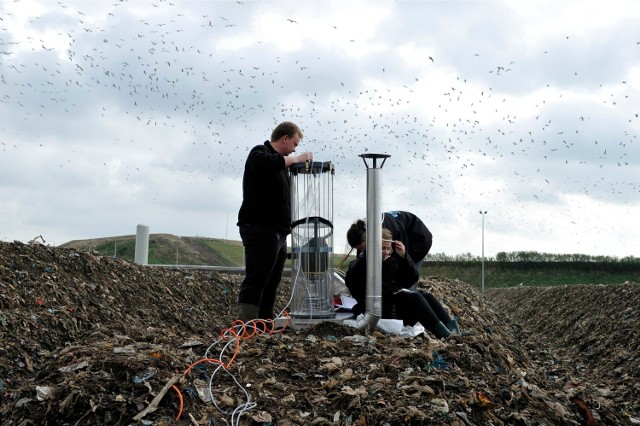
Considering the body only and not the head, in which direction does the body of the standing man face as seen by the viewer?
to the viewer's right

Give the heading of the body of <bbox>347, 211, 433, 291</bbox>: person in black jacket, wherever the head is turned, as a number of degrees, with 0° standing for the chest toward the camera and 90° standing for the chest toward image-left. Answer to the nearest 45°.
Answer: approximately 90°

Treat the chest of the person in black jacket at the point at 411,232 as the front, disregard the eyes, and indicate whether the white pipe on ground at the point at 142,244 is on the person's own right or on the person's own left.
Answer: on the person's own right

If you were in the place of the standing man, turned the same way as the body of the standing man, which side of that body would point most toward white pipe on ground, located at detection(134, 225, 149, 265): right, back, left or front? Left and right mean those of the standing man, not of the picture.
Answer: left

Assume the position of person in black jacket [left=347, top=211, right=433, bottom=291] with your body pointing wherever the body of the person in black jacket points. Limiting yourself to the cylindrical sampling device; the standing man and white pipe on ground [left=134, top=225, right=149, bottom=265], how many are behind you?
0

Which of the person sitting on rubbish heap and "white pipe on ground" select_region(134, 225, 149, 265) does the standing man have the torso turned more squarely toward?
the person sitting on rubbish heap

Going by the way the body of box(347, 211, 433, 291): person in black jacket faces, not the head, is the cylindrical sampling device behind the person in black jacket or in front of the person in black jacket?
in front

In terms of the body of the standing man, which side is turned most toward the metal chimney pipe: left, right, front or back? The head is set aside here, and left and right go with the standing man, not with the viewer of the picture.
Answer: front

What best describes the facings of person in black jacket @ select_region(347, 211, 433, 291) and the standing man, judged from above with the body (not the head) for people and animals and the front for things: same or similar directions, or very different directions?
very different directions

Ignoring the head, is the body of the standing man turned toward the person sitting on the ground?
yes

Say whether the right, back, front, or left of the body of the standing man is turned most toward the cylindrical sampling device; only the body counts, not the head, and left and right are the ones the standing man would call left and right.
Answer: front

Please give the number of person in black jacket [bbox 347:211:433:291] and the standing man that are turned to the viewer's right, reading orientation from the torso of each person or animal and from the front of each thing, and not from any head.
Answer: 1

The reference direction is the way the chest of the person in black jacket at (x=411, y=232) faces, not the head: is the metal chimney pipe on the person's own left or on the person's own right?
on the person's own left

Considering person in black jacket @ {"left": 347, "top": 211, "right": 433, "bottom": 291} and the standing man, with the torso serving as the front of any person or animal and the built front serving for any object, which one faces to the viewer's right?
the standing man

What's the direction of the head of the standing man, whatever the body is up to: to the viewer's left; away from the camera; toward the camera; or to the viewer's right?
to the viewer's right
